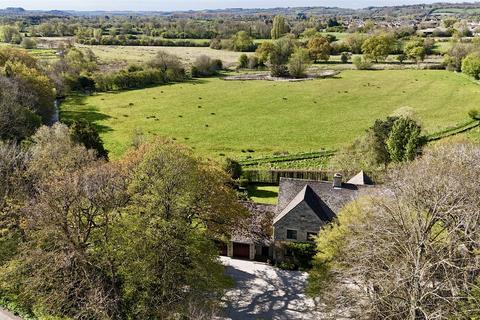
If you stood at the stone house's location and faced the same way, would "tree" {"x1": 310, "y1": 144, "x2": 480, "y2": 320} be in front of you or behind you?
in front

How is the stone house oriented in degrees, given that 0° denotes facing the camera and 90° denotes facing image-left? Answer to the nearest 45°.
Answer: approximately 0°

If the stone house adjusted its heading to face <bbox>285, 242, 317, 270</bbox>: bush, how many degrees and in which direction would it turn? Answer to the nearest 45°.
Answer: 0° — it already faces it

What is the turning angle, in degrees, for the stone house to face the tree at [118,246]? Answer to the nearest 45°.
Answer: approximately 45° to its right
